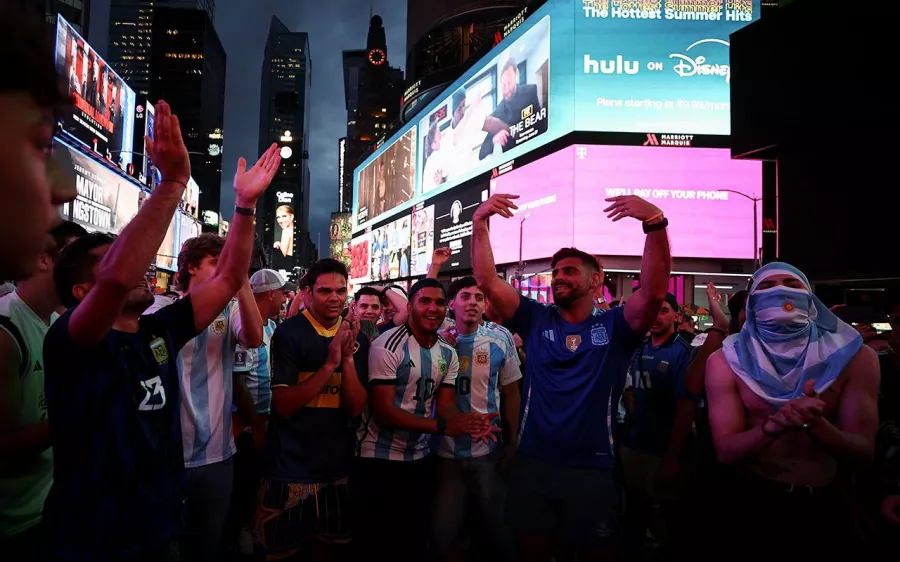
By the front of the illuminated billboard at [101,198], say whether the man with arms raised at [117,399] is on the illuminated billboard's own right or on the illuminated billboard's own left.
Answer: on the illuminated billboard's own right

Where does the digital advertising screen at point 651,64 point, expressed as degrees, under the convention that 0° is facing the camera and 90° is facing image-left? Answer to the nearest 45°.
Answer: approximately 0°

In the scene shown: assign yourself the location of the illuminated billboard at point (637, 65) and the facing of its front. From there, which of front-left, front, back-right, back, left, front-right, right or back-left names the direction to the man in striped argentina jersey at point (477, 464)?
front-left

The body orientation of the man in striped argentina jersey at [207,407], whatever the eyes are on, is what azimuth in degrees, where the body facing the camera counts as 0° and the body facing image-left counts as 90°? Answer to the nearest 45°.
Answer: approximately 315°

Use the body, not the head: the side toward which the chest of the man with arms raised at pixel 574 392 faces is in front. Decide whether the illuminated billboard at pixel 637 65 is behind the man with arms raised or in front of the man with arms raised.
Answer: behind
